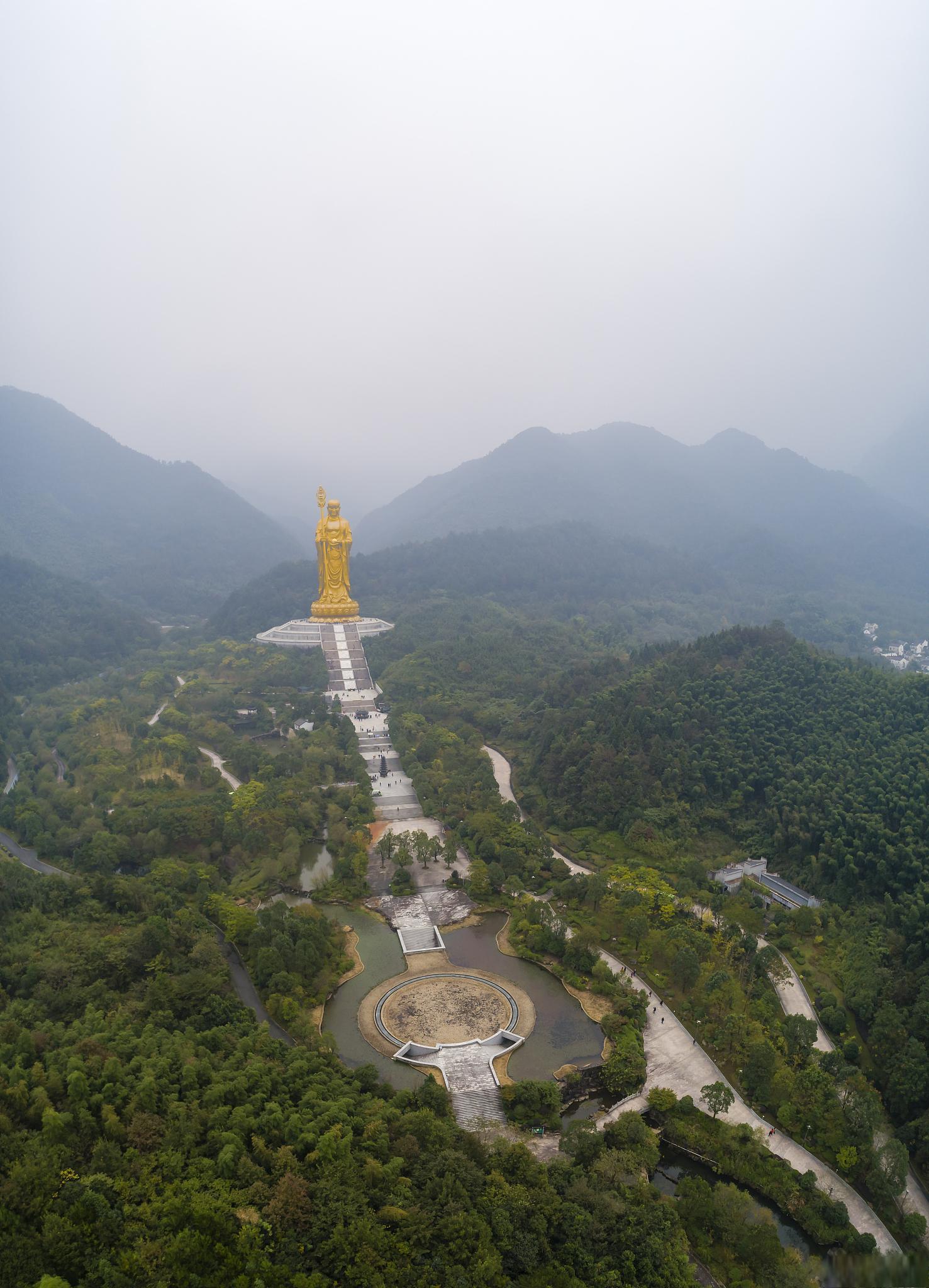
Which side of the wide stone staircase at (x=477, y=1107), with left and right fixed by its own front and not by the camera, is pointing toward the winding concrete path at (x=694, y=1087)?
left

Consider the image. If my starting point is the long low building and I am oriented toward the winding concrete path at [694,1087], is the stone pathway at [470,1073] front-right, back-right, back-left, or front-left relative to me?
front-right

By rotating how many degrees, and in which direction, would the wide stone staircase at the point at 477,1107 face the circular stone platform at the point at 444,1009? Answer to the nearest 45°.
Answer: approximately 180°

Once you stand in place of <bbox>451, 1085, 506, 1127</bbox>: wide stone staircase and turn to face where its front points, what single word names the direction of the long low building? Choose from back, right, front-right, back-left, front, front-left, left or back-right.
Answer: back-left

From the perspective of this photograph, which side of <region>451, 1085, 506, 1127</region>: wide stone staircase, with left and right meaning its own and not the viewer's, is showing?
front
